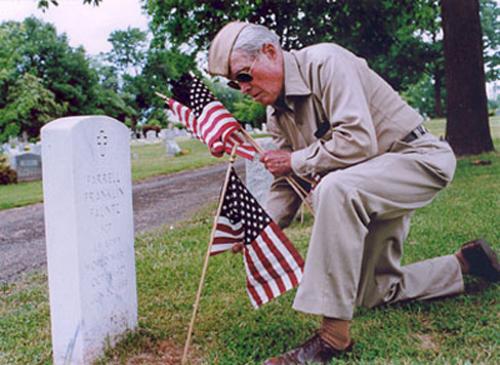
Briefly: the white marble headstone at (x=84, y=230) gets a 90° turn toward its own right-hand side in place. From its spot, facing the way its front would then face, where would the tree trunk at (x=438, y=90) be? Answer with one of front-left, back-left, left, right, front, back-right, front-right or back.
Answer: back

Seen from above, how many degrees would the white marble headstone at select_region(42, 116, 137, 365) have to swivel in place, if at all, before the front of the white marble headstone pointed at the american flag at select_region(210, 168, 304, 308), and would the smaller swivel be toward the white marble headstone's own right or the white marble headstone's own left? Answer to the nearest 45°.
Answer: approximately 45° to the white marble headstone's own left

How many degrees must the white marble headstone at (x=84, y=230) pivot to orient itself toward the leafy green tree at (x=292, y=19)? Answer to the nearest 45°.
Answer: approximately 90° to its left

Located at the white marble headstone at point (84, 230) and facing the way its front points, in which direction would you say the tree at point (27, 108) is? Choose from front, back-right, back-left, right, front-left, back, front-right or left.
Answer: back-left

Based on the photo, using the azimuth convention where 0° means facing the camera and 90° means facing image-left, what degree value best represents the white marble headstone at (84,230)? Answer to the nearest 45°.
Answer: approximately 315°

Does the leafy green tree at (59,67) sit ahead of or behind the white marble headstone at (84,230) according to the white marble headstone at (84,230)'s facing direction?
behind

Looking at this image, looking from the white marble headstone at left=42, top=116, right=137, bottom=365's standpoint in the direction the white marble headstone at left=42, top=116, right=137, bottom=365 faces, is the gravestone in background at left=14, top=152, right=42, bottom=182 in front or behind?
behind

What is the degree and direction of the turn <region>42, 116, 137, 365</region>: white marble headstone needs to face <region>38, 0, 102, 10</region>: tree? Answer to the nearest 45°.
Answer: approximately 135° to its left

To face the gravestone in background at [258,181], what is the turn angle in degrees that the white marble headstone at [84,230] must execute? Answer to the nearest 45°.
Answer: approximately 90° to its left

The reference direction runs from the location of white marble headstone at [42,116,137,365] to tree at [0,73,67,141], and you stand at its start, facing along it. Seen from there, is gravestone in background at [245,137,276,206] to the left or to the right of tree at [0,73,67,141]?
right
